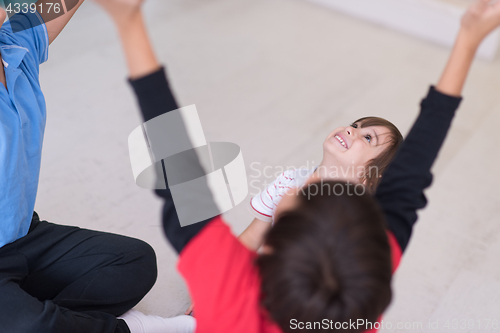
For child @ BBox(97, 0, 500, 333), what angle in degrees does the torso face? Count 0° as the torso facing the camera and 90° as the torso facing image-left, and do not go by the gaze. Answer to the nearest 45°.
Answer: approximately 180°

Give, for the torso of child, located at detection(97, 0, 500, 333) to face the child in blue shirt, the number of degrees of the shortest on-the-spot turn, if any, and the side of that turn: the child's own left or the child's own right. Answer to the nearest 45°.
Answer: approximately 45° to the child's own left

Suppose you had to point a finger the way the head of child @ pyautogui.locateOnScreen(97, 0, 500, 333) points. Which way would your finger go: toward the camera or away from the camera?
away from the camera
